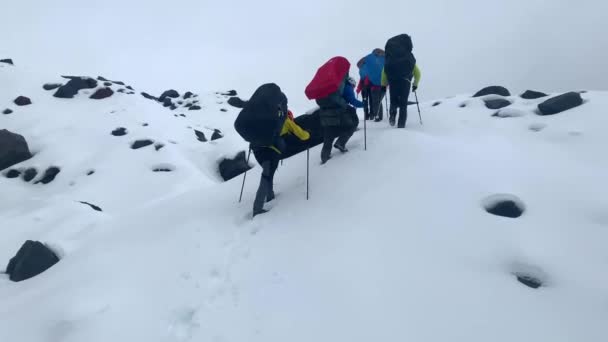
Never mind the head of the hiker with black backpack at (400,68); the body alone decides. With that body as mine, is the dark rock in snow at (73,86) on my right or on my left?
on my left

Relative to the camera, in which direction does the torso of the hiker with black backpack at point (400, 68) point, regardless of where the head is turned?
away from the camera

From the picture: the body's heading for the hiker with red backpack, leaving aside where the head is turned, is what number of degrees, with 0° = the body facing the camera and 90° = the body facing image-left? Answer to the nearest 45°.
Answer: approximately 225°

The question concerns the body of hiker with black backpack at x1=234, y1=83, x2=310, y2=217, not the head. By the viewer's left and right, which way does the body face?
facing away from the viewer and to the right of the viewer

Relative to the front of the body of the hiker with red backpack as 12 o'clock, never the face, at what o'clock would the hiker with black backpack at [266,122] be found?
The hiker with black backpack is roughly at 6 o'clock from the hiker with red backpack.

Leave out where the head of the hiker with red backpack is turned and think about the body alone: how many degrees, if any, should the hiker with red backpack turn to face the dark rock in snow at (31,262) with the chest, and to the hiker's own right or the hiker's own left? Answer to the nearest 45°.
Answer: approximately 135° to the hiker's own left

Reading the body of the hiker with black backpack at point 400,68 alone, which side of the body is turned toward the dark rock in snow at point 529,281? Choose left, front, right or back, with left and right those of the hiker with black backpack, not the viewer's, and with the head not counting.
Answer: back

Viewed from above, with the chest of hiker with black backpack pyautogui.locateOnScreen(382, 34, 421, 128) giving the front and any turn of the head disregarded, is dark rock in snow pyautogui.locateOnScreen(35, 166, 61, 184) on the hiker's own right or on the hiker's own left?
on the hiker's own left

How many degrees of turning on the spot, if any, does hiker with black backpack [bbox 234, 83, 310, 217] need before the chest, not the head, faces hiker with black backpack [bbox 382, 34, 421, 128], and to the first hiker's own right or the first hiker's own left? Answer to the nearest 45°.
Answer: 0° — they already face them

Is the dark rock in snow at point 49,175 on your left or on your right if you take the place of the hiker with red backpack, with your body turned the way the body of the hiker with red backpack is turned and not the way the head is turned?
on your left

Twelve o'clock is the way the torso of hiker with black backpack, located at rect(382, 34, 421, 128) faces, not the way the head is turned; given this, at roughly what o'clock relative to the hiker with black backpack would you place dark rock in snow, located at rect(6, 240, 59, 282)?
The dark rock in snow is roughly at 8 o'clock from the hiker with black backpack.

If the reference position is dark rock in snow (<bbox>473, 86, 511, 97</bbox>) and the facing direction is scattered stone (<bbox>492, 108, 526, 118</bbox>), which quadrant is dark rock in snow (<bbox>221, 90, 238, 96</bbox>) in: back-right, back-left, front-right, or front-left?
back-right
